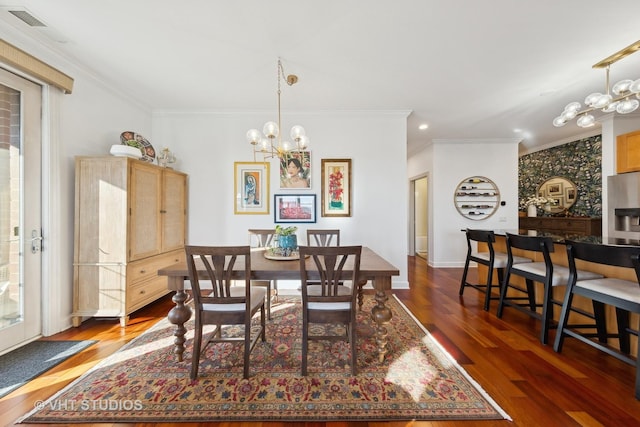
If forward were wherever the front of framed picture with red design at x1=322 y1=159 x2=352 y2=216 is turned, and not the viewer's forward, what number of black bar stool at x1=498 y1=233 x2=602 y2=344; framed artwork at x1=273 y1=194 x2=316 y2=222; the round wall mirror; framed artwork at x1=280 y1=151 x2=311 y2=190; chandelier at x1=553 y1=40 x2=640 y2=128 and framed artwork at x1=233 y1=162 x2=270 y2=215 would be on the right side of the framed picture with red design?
3

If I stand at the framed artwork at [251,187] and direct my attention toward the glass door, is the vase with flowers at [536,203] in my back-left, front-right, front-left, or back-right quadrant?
back-left

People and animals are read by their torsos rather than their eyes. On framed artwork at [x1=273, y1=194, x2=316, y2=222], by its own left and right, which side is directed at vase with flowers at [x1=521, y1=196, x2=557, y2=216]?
left

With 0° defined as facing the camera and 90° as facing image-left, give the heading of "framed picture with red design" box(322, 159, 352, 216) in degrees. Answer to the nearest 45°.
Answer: approximately 0°

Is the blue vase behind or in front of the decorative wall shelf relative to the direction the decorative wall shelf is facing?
in front

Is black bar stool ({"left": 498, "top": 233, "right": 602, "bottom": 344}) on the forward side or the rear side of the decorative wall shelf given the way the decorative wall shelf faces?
on the forward side

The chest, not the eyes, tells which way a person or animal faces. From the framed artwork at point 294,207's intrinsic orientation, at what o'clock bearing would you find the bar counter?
The bar counter is roughly at 10 o'clock from the framed artwork.

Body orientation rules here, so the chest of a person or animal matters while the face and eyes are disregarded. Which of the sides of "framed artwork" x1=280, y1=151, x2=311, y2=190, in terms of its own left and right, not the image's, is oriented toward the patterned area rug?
front

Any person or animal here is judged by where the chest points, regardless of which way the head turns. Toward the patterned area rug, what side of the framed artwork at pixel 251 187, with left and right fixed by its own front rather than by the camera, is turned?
front

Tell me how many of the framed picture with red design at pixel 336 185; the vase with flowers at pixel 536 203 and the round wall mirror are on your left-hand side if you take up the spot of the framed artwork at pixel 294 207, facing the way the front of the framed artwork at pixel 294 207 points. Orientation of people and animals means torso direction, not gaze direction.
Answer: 3

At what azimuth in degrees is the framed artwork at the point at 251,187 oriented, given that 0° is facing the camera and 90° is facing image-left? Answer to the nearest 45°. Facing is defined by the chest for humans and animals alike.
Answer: approximately 0°

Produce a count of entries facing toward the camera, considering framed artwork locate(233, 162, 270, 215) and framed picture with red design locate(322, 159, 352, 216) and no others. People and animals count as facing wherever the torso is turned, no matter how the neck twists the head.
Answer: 2

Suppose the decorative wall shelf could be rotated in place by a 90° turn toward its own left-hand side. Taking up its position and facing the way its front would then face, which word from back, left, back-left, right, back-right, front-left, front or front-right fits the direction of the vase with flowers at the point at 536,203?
front-left

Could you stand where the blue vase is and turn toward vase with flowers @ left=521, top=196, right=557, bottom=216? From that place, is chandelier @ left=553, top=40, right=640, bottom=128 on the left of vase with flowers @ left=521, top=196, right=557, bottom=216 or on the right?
right

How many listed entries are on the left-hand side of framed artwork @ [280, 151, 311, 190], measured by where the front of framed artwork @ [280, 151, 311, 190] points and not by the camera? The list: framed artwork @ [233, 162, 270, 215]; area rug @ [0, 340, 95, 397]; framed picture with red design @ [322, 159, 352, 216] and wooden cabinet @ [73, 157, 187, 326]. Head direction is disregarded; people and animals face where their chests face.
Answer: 1
